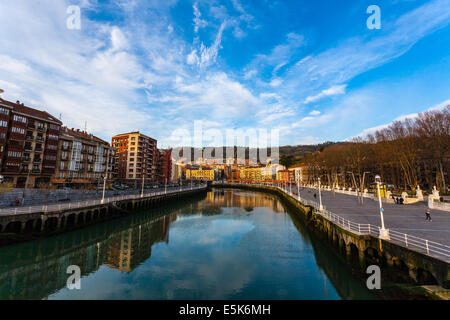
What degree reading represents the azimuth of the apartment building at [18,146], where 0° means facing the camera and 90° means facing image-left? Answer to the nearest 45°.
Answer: approximately 315°

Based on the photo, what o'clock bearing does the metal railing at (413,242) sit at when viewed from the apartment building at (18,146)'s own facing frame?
The metal railing is roughly at 1 o'clock from the apartment building.
